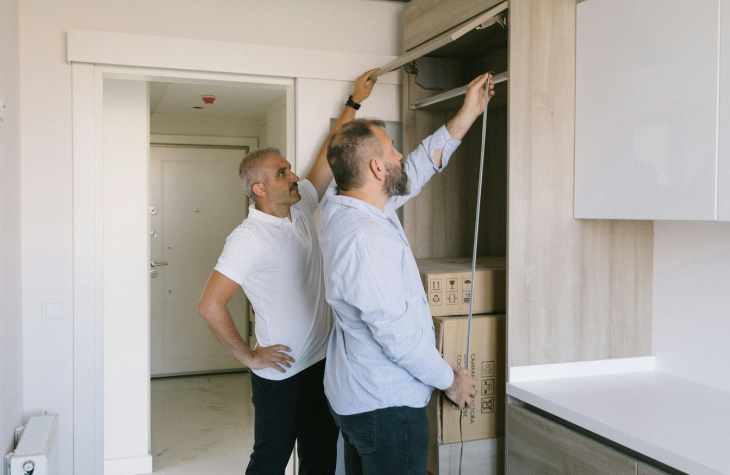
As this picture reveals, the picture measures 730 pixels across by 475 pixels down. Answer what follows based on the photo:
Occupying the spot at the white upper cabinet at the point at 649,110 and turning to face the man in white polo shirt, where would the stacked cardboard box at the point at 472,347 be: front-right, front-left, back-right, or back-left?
front-right

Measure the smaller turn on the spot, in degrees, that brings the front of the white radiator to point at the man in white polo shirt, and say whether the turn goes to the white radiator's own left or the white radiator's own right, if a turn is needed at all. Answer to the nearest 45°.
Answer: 0° — it already faces them

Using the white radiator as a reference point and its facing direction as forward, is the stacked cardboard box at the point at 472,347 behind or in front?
in front

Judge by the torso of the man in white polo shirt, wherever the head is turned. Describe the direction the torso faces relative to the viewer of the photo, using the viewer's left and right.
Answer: facing the viewer and to the right of the viewer

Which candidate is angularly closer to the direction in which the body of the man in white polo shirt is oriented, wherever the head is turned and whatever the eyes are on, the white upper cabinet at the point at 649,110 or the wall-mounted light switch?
the white upper cabinet

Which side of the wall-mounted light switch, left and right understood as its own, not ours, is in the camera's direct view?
front

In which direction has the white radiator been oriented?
to the viewer's right

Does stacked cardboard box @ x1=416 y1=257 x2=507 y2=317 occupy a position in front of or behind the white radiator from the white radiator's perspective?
in front

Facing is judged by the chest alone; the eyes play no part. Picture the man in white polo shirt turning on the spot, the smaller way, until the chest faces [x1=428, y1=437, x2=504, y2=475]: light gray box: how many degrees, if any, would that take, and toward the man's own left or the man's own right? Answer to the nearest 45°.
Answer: approximately 45° to the man's own left

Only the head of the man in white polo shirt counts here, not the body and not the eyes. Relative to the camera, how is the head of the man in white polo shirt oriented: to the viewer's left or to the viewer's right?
to the viewer's right

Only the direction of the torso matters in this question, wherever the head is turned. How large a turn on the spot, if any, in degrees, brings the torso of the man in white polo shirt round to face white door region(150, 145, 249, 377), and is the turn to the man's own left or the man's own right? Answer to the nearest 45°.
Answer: approximately 135° to the man's own left

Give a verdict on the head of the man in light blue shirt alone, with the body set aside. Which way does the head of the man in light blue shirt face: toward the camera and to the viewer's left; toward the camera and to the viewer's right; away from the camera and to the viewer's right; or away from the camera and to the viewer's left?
away from the camera and to the viewer's right
